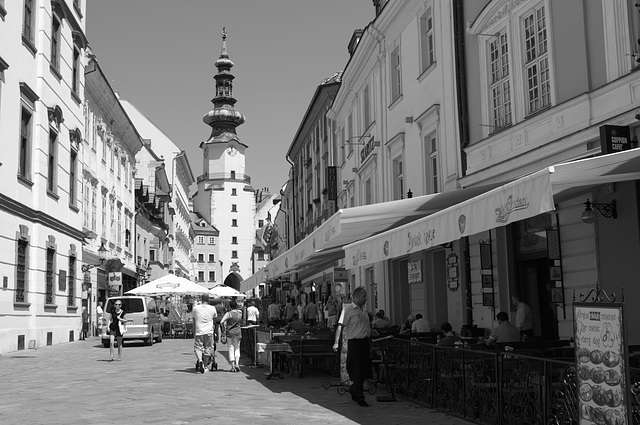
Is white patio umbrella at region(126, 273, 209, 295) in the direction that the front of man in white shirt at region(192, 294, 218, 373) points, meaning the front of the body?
yes

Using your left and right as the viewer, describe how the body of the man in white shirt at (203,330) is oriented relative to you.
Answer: facing away from the viewer

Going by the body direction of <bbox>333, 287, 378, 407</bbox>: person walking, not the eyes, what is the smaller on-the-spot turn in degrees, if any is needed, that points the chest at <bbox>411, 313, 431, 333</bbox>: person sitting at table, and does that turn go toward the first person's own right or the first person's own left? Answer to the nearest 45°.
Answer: approximately 135° to the first person's own left

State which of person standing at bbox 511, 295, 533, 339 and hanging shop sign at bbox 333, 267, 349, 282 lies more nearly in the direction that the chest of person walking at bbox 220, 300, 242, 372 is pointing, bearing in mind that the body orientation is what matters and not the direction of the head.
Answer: the hanging shop sign

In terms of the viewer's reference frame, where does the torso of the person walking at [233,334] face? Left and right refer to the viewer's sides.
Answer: facing away from the viewer

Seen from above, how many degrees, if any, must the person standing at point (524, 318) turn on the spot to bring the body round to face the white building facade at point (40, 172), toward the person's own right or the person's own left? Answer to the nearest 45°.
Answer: approximately 45° to the person's own right

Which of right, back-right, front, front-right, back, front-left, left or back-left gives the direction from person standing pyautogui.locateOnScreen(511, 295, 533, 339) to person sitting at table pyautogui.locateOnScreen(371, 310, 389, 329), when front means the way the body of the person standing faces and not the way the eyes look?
front-right

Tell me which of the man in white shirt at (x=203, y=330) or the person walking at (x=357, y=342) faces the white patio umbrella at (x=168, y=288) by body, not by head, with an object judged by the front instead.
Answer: the man in white shirt

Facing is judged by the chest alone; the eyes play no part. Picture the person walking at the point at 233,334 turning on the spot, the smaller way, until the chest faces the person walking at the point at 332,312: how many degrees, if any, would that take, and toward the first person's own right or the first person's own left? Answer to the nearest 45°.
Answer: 0° — they already face them

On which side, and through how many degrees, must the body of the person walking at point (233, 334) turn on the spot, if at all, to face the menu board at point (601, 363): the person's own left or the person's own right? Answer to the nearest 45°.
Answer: approximately 180°

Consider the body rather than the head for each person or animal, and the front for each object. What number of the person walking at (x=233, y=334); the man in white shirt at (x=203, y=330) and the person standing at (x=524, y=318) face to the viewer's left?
1

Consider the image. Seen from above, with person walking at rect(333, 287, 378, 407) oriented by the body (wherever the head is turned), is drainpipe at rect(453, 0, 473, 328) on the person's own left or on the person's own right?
on the person's own left
